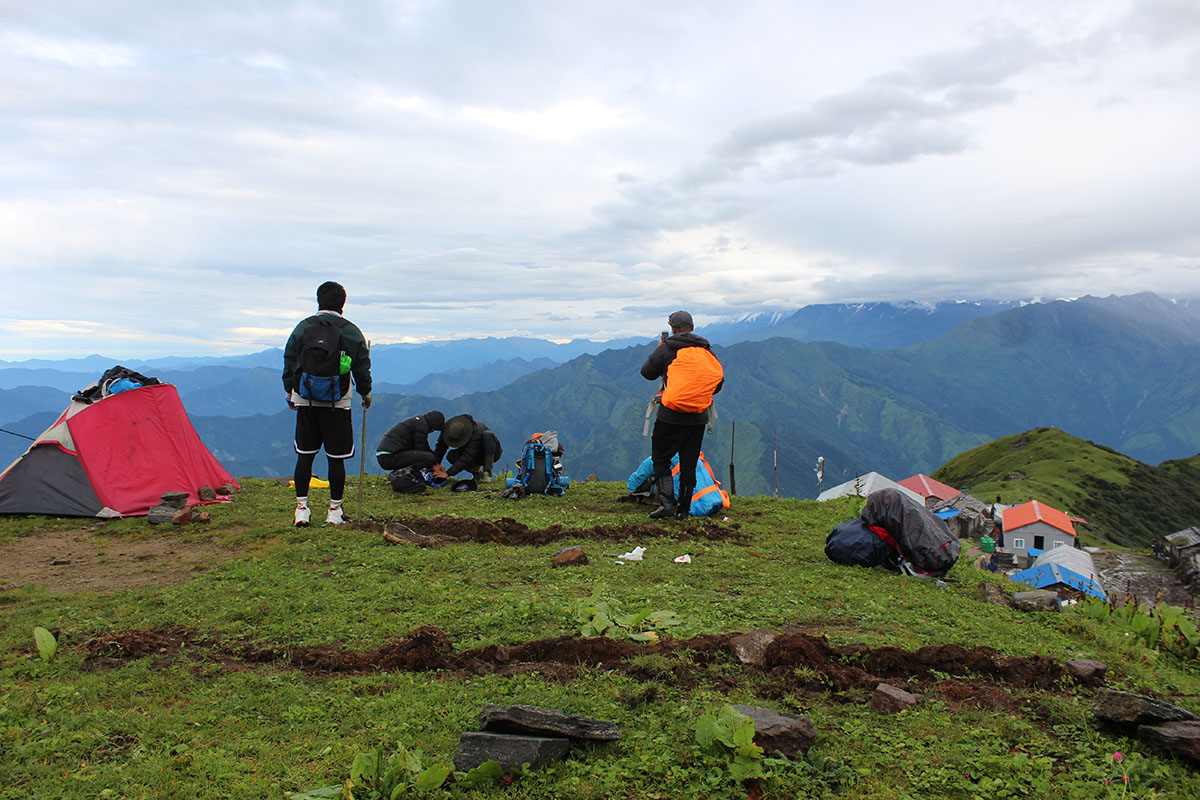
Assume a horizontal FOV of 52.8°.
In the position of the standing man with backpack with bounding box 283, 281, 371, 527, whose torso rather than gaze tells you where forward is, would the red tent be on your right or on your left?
on your left

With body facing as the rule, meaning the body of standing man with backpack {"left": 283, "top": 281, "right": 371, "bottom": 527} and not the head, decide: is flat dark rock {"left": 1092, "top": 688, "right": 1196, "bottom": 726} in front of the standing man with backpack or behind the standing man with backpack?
behind

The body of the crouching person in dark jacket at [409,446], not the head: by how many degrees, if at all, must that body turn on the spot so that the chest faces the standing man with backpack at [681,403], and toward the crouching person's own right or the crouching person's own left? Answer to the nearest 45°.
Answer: approximately 45° to the crouching person's own right

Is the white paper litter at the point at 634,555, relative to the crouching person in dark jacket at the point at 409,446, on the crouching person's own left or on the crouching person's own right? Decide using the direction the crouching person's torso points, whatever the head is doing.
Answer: on the crouching person's own right

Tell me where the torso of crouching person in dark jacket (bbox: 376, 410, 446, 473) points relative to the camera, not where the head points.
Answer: to the viewer's right

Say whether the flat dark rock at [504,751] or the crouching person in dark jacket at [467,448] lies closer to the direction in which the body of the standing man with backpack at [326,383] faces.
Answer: the crouching person in dark jacket

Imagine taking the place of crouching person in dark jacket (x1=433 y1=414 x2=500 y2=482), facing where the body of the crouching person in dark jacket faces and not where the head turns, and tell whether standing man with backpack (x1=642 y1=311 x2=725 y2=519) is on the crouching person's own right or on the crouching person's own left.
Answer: on the crouching person's own left

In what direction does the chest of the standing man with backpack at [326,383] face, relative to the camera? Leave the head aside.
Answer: away from the camera

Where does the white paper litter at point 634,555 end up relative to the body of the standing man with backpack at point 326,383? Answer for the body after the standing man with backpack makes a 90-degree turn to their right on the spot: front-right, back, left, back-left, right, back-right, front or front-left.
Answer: front-right
